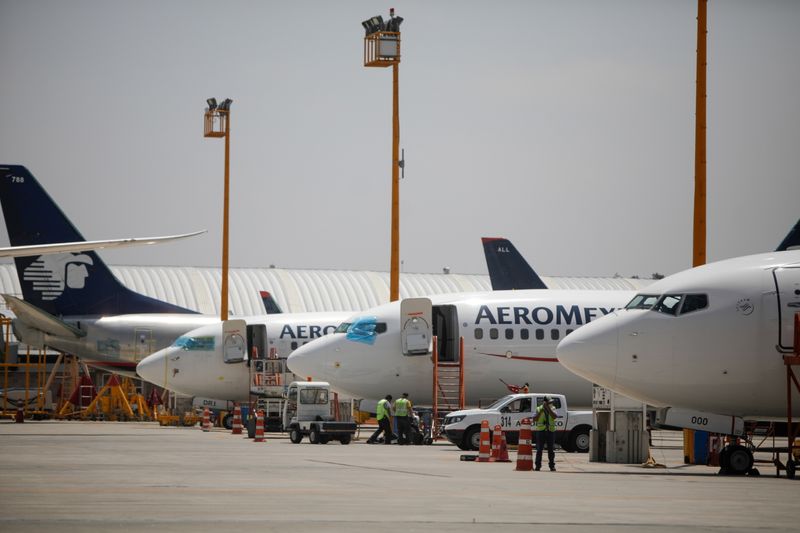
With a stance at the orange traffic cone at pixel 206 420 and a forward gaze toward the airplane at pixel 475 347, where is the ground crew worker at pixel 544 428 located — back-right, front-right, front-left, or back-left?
front-right

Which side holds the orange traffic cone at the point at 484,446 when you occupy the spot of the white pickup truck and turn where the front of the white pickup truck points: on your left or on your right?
on your left

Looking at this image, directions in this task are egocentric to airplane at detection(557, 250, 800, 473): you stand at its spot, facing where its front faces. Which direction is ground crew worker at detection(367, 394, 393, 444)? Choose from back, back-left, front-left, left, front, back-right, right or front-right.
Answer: front-right

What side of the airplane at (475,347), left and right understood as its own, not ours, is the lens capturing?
left

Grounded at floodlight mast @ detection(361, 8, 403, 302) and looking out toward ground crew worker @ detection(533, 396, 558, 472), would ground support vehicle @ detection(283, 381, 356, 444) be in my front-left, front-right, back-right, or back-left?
front-right

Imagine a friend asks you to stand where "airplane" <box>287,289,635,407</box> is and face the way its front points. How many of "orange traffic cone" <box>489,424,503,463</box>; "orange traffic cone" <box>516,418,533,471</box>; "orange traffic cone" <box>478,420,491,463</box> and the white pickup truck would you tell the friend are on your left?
4

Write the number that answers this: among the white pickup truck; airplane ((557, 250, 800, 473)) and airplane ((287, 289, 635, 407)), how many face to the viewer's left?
3

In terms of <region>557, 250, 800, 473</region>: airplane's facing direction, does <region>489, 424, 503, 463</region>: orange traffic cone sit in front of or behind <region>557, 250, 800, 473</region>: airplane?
in front

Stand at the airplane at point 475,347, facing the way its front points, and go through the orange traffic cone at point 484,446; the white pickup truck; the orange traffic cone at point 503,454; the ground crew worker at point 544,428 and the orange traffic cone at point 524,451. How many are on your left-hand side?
5

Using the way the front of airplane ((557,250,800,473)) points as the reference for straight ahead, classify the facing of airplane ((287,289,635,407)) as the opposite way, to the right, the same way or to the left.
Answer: the same way

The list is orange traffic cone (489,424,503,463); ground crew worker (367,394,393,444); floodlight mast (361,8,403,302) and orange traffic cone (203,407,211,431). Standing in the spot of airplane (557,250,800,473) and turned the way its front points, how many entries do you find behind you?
0

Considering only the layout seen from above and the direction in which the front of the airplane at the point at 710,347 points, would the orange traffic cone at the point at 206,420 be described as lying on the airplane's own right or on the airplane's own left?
on the airplane's own right

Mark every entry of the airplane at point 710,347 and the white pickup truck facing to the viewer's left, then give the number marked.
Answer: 2

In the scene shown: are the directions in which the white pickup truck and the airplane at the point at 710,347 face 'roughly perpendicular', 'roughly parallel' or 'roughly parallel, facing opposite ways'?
roughly parallel

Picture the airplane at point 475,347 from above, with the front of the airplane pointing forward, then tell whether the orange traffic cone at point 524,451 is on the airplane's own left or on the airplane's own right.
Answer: on the airplane's own left

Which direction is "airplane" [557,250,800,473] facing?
to the viewer's left

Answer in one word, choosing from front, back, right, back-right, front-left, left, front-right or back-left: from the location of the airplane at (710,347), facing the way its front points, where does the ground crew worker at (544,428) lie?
front

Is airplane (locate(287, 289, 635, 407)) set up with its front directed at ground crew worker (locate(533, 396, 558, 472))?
no

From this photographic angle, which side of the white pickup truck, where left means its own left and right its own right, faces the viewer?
left
